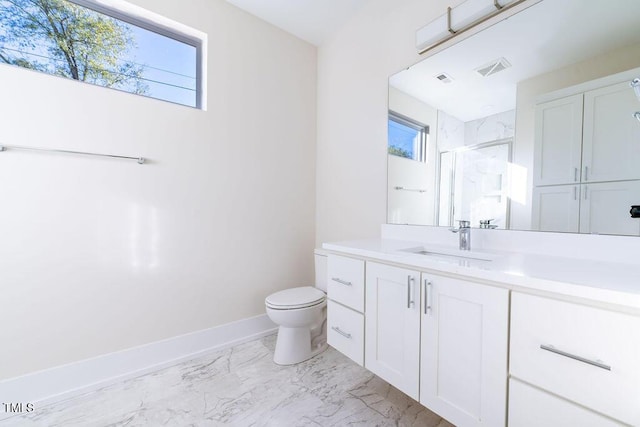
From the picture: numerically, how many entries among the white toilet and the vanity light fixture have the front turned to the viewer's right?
0

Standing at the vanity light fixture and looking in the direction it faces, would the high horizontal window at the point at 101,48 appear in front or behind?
in front

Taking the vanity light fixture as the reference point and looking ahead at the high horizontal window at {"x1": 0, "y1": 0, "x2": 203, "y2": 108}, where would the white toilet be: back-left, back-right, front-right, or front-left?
front-right

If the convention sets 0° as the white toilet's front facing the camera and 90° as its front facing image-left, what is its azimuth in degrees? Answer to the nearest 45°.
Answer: approximately 45°

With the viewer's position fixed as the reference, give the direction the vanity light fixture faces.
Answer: facing the viewer and to the left of the viewer

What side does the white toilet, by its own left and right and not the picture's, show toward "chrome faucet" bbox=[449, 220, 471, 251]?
left
